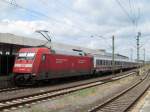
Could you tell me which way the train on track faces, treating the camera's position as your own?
facing the viewer and to the left of the viewer
